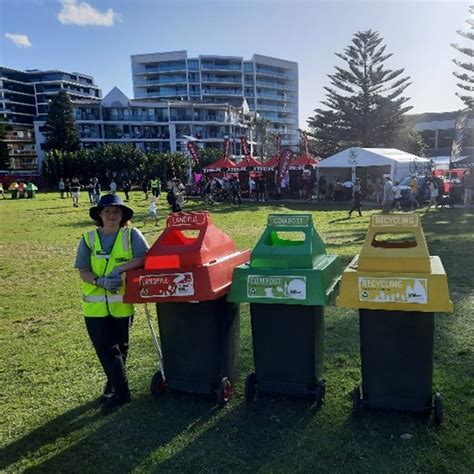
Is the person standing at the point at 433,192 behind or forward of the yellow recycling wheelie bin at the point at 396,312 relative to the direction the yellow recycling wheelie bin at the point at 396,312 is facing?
behind

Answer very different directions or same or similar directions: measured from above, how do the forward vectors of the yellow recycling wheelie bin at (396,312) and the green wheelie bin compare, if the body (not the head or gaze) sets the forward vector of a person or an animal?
same or similar directions

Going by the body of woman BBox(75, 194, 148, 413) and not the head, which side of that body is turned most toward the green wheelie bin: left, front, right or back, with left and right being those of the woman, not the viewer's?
left

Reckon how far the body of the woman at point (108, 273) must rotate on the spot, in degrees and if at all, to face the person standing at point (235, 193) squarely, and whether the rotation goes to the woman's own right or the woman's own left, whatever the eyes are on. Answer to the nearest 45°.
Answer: approximately 180°

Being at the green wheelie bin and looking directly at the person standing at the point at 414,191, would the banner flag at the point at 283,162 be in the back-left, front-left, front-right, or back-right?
front-left

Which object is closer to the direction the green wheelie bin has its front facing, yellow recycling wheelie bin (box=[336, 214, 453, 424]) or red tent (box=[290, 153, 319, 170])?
the yellow recycling wheelie bin

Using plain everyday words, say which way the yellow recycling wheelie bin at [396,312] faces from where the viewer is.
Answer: facing the viewer

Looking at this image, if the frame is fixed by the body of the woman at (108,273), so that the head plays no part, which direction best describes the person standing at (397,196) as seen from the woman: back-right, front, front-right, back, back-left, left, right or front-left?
back-left

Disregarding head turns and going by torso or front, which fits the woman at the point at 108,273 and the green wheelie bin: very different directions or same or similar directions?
same or similar directions

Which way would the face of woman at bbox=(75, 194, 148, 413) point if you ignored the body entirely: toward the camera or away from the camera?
toward the camera

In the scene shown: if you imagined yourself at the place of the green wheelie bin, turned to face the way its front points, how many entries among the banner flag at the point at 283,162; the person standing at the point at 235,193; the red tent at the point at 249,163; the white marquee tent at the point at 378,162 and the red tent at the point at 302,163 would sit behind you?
5

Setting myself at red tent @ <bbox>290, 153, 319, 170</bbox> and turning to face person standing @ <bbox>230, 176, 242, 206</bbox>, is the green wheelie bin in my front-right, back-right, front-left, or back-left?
front-left

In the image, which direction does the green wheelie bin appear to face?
toward the camera

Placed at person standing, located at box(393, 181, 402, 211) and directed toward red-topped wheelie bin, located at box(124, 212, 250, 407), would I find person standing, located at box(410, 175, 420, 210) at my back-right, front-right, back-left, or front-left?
back-left

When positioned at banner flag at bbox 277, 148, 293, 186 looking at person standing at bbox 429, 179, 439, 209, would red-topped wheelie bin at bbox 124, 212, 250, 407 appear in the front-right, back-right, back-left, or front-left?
front-right

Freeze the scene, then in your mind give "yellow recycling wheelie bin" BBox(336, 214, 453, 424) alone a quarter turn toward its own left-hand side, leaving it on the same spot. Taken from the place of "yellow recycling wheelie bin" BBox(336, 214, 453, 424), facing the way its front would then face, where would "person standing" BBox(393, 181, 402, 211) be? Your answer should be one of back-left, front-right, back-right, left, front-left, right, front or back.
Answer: left

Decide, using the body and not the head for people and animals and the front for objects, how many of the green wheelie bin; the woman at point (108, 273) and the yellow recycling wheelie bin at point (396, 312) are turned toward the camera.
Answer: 3

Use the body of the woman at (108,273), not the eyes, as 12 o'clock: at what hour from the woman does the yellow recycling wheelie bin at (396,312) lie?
The yellow recycling wheelie bin is roughly at 10 o'clock from the woman.
